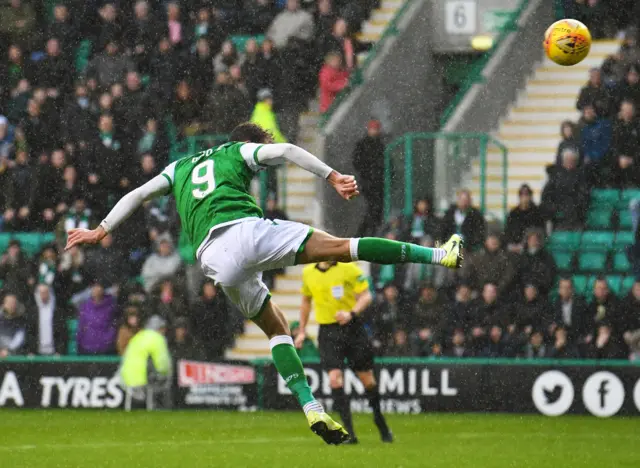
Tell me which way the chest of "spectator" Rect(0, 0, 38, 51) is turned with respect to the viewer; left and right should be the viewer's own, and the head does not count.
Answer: facing the viewer

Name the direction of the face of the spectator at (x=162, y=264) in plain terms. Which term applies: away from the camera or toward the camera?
toward the camera

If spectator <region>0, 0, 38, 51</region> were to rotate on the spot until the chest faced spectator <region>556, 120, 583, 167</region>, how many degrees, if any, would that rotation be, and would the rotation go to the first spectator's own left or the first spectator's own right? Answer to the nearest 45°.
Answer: approximately 45° to the first spectator's own left

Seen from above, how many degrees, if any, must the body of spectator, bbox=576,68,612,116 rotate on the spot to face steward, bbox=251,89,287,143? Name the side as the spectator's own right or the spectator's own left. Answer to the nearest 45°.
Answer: approximately 90° to the spectator's own right

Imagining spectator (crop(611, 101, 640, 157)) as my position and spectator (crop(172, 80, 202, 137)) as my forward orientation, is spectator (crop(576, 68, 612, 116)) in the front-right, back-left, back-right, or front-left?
front-right

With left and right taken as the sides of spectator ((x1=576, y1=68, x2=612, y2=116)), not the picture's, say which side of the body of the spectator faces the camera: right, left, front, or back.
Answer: front

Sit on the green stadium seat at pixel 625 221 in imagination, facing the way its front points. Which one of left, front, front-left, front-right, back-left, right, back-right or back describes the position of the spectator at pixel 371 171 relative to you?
right

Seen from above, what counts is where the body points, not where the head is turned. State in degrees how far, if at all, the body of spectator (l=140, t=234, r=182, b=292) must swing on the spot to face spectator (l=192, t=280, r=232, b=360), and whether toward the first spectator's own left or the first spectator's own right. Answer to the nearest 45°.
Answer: approximately 45° to the first spectator's own left

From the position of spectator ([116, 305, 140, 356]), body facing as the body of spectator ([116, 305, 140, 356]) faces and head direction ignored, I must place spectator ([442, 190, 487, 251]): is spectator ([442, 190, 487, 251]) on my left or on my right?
on my left

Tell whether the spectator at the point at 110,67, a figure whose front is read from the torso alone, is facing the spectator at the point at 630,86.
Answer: no

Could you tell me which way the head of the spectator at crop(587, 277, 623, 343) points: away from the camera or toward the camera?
toward the camera

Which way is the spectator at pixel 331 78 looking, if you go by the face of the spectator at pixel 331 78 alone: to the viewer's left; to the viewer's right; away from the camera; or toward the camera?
toward the camera

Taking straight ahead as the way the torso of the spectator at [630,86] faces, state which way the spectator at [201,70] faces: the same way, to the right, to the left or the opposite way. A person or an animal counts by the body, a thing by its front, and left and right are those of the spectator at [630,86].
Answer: the same way

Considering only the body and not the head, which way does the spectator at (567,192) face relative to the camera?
toward the camera
